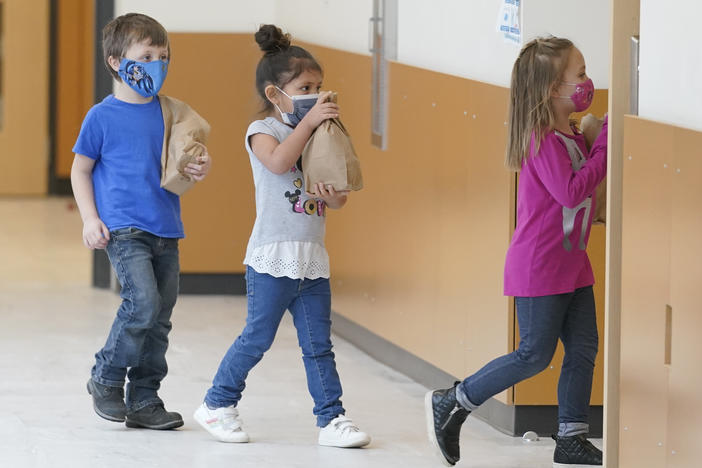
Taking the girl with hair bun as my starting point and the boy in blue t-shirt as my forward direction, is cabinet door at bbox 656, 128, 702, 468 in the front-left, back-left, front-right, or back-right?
back-left

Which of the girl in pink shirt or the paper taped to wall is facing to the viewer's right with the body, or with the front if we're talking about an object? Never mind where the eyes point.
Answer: the girl in pink shirt

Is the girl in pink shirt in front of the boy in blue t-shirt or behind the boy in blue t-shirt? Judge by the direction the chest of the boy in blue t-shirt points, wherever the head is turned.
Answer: in front

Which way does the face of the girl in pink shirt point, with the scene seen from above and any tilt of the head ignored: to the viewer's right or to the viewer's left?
to the viewer's right

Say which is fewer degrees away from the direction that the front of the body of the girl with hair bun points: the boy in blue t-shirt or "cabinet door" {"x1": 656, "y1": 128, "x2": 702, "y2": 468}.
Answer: the cabinet door

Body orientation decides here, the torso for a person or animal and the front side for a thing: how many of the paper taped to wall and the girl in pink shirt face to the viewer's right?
1

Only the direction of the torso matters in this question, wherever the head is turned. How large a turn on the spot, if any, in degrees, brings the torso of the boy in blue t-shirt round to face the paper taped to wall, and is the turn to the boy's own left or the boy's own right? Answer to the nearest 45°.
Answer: approximately 45° to the boy's own left

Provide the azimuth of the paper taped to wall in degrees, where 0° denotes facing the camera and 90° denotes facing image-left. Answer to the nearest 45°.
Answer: approximately 45°

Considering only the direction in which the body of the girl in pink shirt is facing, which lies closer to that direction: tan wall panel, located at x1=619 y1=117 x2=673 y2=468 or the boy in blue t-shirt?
the tan wall panel

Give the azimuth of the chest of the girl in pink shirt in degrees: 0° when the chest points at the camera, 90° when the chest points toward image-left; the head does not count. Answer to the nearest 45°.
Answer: approximately 270°

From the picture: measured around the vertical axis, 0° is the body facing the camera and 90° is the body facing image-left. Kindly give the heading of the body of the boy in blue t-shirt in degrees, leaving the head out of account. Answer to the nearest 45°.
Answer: approximately 315°

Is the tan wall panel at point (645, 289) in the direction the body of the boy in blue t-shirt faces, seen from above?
yes

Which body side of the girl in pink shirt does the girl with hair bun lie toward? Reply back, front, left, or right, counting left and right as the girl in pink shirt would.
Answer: back

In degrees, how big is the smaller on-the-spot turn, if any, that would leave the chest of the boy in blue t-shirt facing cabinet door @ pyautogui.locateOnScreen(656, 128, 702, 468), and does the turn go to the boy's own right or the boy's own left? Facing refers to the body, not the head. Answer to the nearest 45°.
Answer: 0° — they already face it
